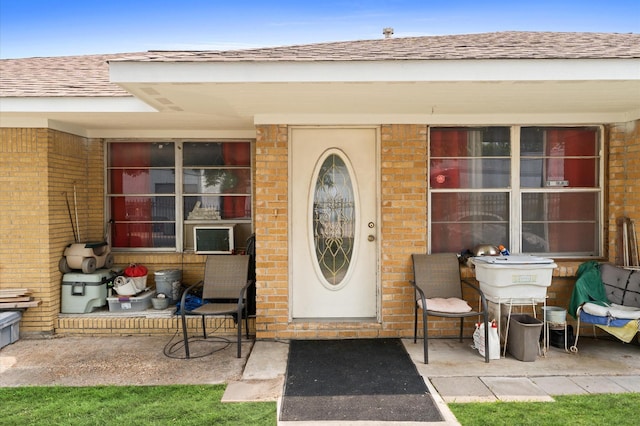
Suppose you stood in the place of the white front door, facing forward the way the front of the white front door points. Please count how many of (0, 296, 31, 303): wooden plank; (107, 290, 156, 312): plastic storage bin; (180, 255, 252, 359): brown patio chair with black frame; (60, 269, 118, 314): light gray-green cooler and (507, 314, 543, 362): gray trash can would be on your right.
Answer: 4

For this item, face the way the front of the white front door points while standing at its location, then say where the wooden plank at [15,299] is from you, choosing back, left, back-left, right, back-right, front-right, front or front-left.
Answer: right

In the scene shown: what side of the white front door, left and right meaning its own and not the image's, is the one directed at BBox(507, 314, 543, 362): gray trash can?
left

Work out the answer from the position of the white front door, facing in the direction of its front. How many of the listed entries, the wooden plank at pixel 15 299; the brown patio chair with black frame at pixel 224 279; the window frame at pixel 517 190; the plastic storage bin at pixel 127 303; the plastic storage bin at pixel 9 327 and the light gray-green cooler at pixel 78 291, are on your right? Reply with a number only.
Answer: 5

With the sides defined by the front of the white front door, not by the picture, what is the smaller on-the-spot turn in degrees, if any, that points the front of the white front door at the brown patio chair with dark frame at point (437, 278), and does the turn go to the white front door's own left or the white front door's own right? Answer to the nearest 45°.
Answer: approximately 90° to the white front door's own left

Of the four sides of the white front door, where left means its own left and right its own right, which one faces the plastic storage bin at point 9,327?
right

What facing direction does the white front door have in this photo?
toward the camera

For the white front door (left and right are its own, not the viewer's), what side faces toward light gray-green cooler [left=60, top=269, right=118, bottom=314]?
right

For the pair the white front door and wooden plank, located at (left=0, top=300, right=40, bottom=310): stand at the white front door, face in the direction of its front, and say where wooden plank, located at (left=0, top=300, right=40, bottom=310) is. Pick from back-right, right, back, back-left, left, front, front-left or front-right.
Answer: right
